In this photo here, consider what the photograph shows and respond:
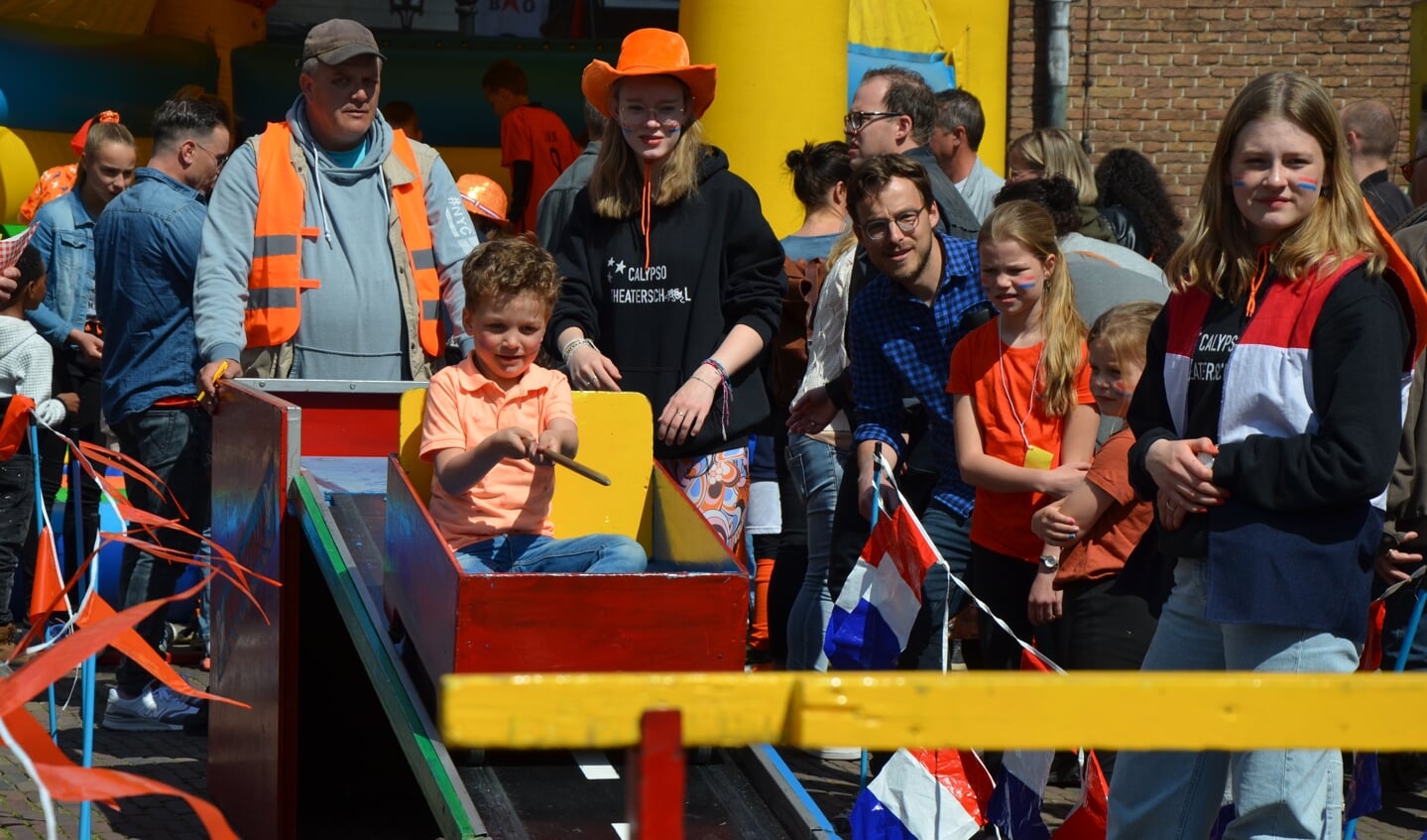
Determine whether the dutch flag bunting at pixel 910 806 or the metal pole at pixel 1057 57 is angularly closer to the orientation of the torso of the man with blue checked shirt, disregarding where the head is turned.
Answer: the dutch flag bunting

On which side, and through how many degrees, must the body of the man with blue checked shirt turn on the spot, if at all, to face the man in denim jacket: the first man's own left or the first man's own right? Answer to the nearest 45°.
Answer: approximately 90° to the first man's own right
